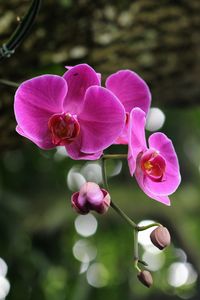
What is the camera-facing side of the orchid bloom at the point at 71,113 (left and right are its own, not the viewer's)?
front
